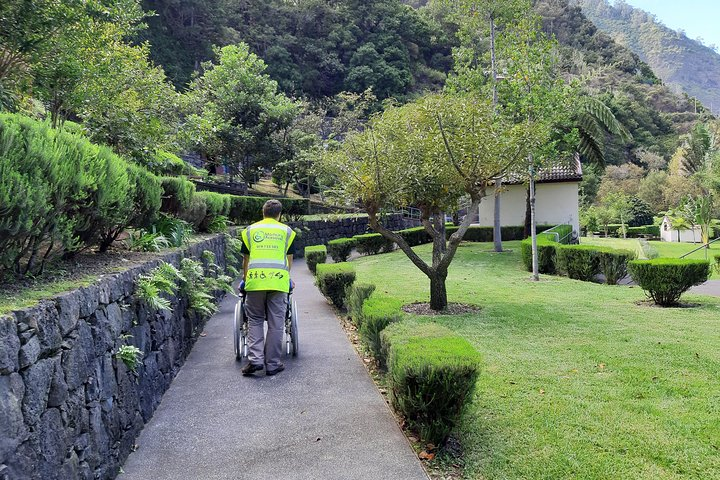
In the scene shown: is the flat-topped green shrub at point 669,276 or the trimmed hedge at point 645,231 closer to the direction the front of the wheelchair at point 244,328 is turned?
the trimmed hedge

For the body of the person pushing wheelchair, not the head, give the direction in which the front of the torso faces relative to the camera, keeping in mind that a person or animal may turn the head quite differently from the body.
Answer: away from the camera

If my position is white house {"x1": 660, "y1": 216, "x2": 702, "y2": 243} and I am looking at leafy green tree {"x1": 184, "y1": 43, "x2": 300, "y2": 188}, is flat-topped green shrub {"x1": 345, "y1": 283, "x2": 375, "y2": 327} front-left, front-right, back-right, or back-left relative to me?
front-left

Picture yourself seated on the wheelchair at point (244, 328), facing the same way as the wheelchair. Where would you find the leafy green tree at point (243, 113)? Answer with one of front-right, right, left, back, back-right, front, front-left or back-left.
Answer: front

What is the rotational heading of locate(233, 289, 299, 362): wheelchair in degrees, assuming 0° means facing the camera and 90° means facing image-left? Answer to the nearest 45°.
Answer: approximately 180°

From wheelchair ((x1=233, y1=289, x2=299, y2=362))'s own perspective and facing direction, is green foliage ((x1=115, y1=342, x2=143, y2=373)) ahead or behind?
behind

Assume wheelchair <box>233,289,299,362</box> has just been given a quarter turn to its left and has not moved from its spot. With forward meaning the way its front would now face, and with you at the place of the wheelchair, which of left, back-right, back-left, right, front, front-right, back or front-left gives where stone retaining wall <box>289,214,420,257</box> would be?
right

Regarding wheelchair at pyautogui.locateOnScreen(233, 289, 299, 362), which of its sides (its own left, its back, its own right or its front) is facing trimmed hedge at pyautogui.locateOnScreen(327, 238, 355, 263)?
front

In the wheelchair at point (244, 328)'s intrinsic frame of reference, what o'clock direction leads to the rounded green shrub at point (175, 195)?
The rounded green shrub is roughly at 11 o'clock from the wheelchair.

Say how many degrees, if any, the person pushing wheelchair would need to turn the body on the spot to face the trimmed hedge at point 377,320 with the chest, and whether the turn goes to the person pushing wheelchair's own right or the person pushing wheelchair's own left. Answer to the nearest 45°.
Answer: approximately 90° to the person pushing wheelchair's own right

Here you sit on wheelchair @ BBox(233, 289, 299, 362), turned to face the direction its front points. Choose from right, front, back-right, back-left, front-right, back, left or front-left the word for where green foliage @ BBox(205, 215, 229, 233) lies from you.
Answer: front

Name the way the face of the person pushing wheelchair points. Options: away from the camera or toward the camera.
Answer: away from the camera

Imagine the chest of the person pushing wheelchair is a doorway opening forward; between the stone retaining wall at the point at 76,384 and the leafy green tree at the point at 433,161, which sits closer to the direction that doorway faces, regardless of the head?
the leafy green tree

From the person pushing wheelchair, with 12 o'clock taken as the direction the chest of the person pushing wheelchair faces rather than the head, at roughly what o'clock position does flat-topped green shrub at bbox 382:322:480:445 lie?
The flat-topped green shrub is roughly at 5 o'clock from the person pushing wheelchair.

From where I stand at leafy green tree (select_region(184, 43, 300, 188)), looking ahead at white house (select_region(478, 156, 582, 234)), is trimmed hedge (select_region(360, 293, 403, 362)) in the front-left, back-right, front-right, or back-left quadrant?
front-right
